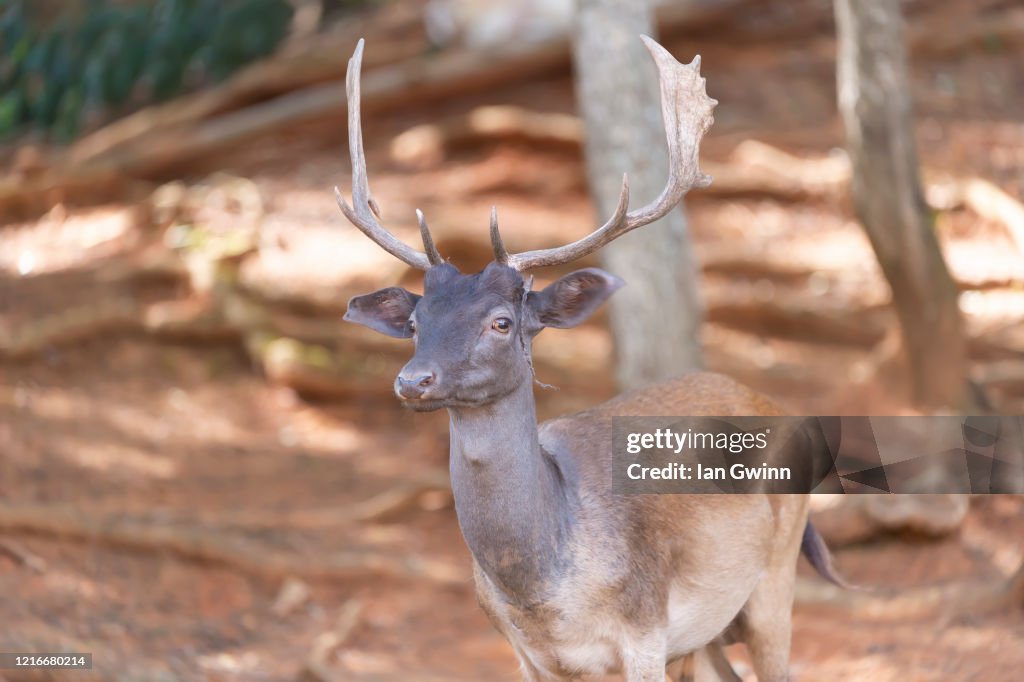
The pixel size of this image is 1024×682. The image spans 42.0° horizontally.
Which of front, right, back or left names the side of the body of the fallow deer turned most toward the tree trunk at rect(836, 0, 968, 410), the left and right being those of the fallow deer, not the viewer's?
back

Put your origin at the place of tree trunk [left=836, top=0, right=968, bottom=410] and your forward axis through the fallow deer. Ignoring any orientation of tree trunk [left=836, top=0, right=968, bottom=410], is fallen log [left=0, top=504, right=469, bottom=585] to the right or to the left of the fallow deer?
right

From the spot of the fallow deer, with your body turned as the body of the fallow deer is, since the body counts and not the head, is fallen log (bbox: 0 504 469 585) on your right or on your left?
on your right

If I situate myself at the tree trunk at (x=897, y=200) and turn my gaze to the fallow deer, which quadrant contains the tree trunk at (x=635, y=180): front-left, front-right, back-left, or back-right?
front-right

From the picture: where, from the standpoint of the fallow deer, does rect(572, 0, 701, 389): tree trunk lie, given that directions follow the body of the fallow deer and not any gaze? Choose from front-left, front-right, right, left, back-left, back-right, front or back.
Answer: back-right

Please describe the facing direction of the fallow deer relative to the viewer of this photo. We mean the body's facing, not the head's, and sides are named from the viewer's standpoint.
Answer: facing the viewer and to the left of the viewer
